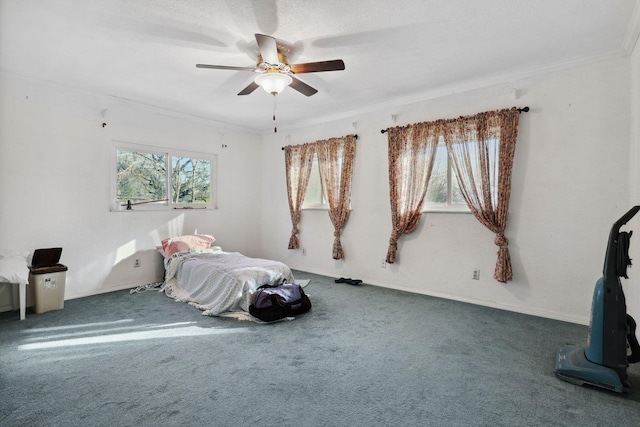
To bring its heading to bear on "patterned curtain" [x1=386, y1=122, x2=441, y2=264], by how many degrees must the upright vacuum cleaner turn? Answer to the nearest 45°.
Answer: approximately 45° to its right

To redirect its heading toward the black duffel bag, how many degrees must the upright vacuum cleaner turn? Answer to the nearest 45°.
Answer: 0° — it already faces it

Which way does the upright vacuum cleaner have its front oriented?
to the viewer's left

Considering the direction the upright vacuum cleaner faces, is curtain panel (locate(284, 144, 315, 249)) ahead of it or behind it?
ahead

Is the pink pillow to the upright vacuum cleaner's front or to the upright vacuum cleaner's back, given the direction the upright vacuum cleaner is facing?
to the front

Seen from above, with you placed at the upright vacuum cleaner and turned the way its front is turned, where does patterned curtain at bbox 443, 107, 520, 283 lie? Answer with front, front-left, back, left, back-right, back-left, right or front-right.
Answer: front-right

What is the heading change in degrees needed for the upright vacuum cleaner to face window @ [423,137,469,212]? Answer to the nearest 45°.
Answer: approximately 45° to its right

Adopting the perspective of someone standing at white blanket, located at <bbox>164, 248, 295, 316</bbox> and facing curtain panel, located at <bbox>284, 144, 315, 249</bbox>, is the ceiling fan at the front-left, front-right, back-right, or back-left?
back-right
